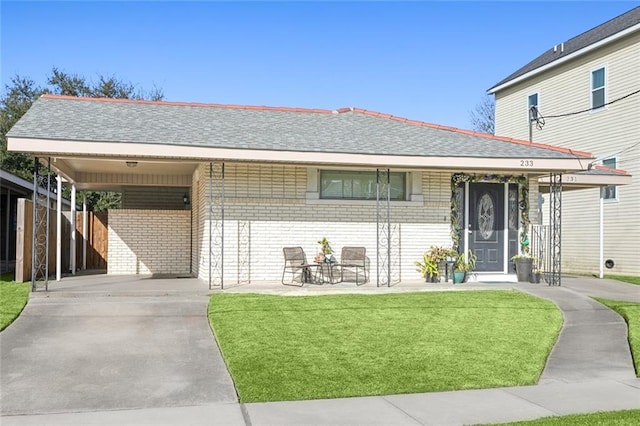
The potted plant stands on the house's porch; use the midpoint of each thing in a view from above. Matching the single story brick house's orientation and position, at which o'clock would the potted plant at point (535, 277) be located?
The potted plant is roughly at 9 o'clock from the single story brick house.

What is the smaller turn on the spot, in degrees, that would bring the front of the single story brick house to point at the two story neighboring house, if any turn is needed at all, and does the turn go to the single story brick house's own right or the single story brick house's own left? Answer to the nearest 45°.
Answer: approximately 135° to the single story brick house's own left

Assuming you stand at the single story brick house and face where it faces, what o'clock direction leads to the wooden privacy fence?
The wooden privacy fence is roughly at 4 o'clock from the single story brick house.

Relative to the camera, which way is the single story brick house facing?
toward the camera
